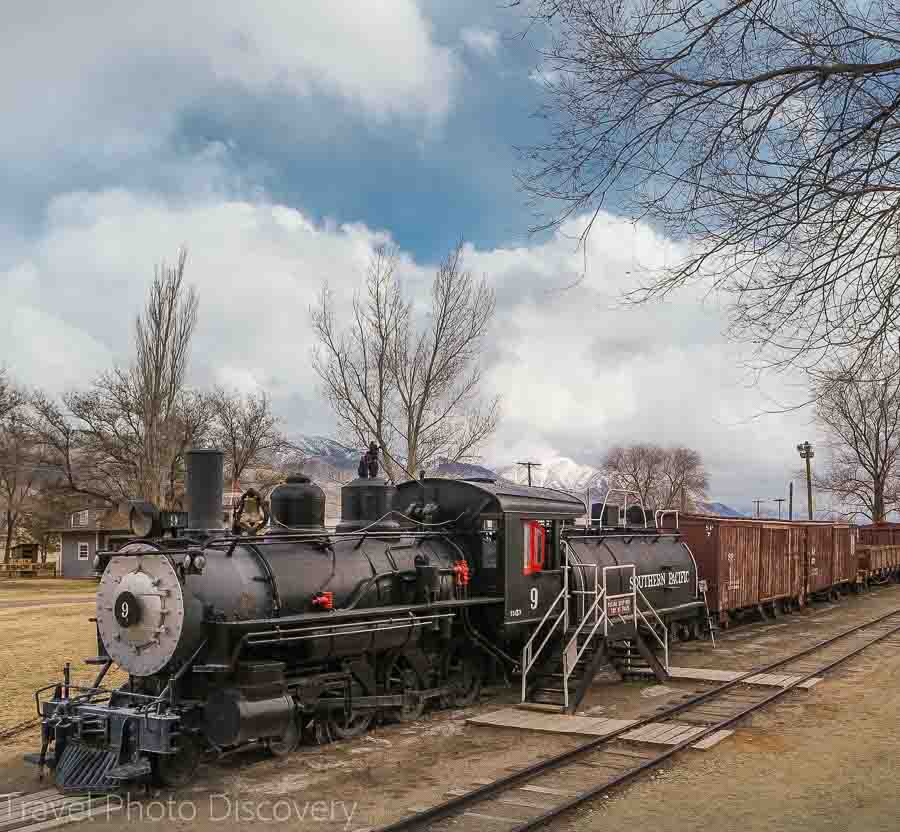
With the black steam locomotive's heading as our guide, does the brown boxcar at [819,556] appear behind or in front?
behind

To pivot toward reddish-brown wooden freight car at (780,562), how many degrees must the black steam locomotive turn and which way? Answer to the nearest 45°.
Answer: approximately 180°

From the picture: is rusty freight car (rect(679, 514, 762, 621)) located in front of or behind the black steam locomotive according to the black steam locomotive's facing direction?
behind

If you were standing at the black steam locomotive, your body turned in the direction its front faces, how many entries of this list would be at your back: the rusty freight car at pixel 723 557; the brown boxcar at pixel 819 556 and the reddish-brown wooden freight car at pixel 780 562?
3

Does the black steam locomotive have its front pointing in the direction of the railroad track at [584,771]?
no

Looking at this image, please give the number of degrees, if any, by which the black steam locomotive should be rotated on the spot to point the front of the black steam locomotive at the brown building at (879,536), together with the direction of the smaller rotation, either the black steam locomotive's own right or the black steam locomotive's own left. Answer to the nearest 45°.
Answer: approximately 180°

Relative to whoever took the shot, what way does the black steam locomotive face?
facing the viewer and to the left of the viewer

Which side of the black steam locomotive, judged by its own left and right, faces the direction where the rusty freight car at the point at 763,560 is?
back
